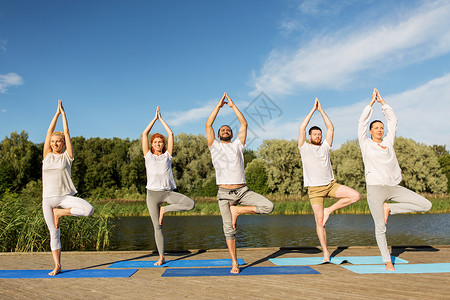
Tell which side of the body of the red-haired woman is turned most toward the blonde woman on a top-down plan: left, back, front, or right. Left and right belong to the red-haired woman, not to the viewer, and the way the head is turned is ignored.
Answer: right

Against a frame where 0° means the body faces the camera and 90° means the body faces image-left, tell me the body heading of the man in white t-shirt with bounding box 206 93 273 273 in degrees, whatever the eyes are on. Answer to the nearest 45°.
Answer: approximately 0°

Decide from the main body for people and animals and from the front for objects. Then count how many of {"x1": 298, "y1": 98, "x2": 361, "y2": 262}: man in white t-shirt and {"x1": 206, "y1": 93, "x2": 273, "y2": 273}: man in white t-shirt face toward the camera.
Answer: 2

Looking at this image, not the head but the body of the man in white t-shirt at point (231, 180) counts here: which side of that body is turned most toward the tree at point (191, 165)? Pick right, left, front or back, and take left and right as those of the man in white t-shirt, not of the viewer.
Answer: back

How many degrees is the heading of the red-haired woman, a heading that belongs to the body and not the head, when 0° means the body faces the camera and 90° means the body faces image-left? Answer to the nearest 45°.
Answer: approximately 0°

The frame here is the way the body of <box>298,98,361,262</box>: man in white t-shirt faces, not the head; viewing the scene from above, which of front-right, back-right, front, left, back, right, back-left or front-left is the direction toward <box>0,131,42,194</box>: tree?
back-right

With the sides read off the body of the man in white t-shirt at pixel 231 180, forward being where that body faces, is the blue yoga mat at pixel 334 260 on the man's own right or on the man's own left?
on the man's own left

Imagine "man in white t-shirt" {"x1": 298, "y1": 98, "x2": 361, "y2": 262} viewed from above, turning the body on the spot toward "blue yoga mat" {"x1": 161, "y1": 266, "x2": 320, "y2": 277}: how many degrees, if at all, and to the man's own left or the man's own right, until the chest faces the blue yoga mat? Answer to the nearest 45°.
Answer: approximately 45° to the man's own right

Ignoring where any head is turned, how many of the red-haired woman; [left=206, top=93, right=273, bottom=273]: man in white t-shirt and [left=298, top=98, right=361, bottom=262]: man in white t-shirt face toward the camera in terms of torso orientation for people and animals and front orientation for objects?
3

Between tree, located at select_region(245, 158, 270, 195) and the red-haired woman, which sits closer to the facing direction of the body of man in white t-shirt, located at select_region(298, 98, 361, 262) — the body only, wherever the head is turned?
the red-haired woman
